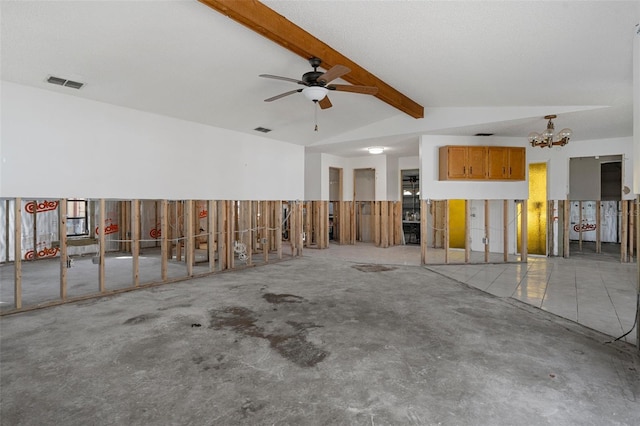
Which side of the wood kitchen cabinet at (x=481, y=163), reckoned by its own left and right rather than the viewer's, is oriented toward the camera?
front

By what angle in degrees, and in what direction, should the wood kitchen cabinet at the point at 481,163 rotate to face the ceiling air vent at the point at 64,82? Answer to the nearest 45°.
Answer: approximately 45° to its right

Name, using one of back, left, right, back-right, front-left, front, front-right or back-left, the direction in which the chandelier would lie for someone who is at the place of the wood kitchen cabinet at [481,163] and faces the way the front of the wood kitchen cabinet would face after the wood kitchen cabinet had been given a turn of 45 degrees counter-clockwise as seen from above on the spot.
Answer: front

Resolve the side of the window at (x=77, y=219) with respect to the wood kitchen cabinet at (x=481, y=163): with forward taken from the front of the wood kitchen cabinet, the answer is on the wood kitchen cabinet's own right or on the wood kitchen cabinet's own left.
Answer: on the wood kitchen cabinet's own right
